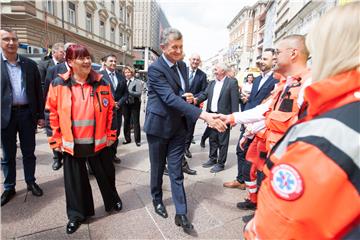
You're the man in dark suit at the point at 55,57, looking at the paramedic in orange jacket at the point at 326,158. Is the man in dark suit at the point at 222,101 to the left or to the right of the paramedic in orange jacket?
left

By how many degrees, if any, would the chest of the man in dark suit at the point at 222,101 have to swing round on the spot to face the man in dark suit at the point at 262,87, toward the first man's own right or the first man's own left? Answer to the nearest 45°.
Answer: approximately 90° to the first man's own left

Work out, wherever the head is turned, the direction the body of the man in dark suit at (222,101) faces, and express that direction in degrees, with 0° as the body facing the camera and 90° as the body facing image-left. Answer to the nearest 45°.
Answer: approximately 45°

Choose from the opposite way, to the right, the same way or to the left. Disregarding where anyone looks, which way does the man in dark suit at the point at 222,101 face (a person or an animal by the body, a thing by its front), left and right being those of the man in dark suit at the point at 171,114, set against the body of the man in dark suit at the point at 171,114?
to the right
